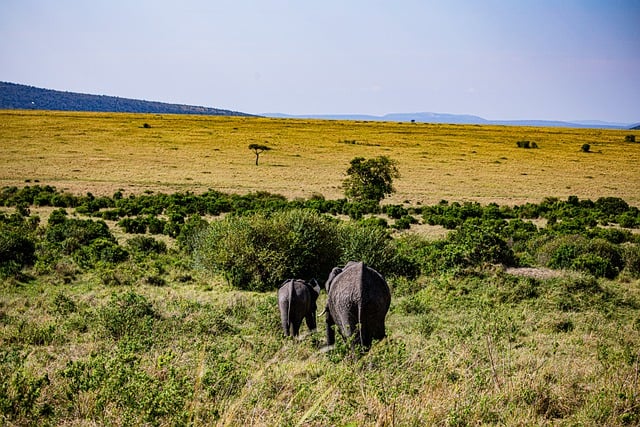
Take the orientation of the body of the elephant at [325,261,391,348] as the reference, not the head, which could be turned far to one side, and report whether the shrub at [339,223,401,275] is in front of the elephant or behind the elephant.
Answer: in front

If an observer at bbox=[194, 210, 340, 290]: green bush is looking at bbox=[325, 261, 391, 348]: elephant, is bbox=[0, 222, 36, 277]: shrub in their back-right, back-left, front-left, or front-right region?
back-right

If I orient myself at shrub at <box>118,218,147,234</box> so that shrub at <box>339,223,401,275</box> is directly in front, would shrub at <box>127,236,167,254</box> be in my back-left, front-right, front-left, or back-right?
front-right

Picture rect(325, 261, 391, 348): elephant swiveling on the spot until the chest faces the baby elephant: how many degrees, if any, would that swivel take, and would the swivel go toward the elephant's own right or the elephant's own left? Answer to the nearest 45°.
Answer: approximately 45° to the elephant's own left

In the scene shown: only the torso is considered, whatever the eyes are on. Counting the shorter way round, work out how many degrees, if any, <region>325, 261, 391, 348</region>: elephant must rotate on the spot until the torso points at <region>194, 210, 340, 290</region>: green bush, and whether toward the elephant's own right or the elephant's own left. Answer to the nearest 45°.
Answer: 0° — it already faces it

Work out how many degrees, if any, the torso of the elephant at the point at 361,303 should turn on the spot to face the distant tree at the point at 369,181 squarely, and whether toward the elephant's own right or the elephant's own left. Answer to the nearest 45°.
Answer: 0° — it already faces it

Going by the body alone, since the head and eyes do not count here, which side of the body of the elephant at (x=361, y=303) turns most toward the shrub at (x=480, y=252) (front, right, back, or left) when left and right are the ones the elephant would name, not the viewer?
front

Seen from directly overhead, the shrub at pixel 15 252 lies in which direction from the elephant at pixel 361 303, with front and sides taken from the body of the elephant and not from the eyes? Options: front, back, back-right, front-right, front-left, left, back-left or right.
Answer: front-left

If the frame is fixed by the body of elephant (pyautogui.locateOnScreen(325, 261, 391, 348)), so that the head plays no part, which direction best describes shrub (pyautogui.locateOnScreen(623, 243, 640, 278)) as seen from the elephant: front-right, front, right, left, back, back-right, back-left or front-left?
front-right

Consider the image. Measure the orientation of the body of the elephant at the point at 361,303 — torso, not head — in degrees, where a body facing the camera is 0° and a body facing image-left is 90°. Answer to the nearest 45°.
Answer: approximately 180°

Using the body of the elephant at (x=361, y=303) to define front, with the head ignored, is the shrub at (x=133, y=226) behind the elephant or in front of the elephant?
in front

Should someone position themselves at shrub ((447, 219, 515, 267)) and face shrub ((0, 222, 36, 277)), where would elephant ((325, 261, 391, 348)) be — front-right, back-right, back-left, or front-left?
front-left

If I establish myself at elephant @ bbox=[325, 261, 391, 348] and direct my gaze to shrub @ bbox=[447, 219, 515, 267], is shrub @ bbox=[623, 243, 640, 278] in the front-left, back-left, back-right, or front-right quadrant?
front-right

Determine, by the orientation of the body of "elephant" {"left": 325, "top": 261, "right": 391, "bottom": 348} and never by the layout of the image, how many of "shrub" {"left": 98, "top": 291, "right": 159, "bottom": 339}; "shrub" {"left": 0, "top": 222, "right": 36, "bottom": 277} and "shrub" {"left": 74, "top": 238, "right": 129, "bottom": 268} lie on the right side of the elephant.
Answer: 0
